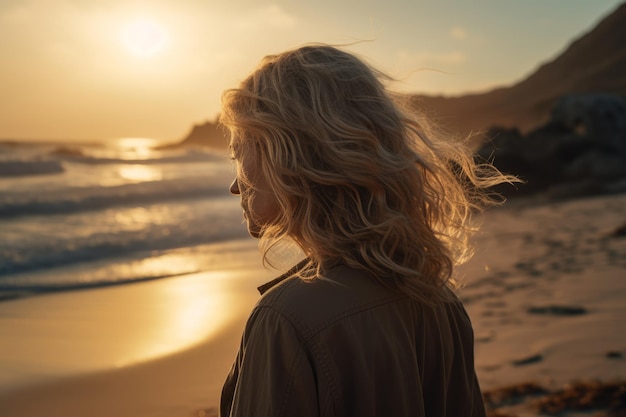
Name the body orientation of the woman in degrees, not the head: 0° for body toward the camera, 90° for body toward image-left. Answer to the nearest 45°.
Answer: approximately 135°

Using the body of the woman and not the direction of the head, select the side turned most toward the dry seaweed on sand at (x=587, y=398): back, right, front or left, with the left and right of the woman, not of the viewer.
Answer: right

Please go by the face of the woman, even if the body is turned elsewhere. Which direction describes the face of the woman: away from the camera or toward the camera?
away from the camera

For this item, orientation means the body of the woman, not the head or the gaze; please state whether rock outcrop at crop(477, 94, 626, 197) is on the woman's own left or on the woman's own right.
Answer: on the woman's own right
